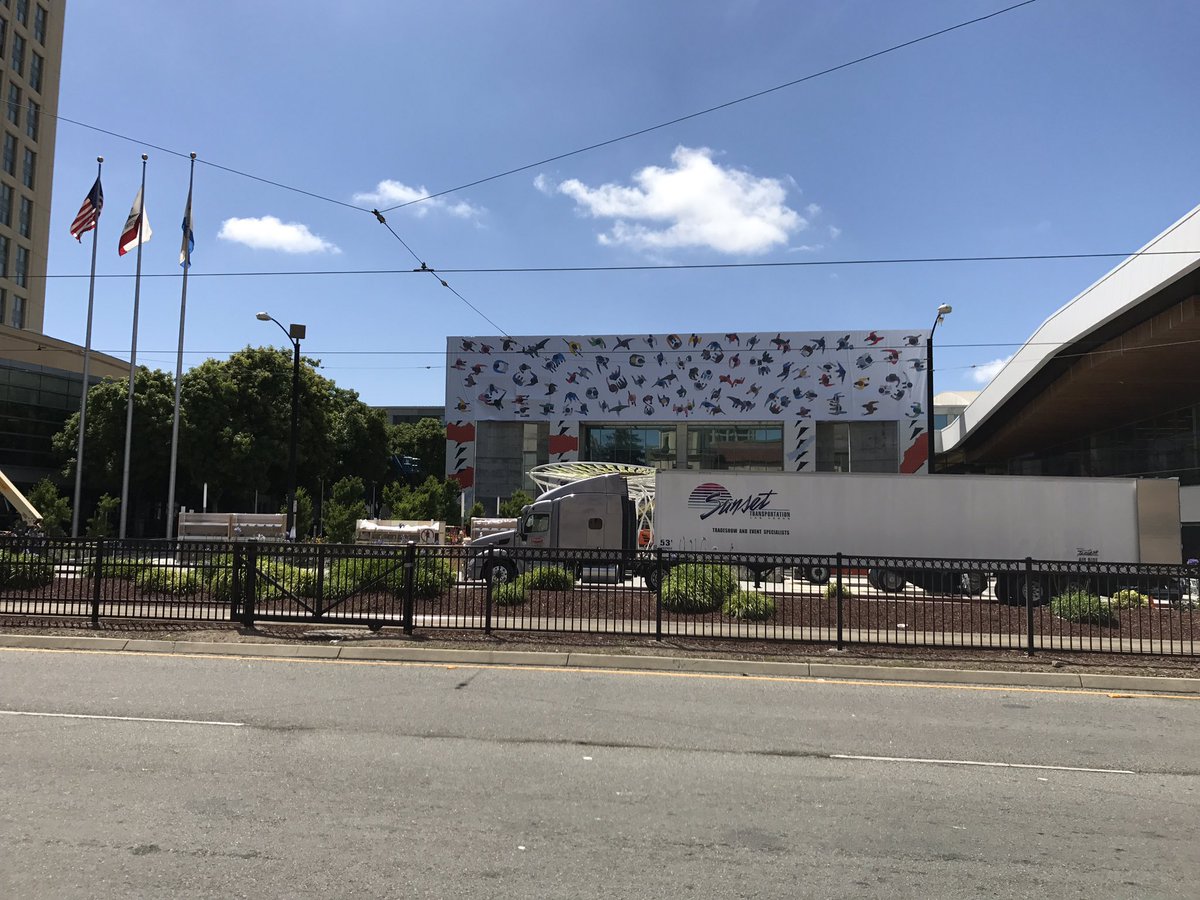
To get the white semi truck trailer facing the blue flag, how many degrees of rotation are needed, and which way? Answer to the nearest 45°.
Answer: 0° — it already faces it

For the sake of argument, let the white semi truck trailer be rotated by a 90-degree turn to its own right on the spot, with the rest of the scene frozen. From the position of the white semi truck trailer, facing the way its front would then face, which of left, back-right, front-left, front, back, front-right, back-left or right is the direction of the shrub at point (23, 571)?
back-left

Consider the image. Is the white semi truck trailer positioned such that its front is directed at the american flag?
yes

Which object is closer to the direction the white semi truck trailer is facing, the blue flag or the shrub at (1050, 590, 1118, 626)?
the blue flag

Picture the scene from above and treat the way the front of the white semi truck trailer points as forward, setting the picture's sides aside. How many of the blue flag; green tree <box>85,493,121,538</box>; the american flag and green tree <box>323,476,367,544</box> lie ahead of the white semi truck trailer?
4

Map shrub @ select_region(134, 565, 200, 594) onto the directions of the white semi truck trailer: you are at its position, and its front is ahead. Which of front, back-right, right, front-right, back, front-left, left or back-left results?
front-left

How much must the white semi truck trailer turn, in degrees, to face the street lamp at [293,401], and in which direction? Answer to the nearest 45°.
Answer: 0° — it already faces it

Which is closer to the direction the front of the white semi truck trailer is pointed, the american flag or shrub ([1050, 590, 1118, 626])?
the american flag

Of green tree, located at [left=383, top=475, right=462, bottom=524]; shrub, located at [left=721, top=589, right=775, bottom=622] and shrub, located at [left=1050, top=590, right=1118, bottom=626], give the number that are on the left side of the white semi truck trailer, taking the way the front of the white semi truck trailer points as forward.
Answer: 2

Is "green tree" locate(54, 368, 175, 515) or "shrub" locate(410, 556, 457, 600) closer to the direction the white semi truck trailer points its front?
the green tree

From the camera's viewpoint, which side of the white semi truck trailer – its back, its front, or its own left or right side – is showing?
left
